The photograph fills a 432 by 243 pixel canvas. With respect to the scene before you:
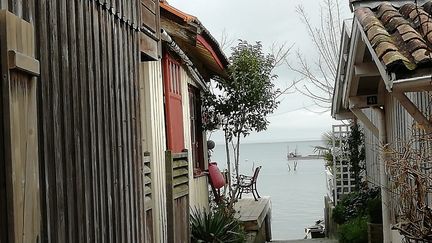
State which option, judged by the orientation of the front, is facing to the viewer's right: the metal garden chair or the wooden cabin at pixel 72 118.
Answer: the wooden cabin

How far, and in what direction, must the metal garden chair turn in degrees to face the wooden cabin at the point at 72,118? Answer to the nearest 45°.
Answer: approximately 90° to its left

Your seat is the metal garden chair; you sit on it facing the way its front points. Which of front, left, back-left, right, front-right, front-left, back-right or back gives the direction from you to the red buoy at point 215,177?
left

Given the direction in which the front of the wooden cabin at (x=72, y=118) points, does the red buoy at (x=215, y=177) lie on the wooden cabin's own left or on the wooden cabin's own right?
on the wooden cabin's own left

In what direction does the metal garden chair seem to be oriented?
to the viewer's left

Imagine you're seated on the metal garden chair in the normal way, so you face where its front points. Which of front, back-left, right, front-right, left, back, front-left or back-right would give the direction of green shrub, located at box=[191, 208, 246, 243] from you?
left

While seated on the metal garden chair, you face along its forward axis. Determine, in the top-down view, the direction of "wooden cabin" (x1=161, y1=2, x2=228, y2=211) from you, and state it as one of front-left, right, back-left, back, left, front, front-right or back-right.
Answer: left

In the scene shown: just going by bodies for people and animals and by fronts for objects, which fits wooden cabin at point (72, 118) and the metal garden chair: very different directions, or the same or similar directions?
very different directions

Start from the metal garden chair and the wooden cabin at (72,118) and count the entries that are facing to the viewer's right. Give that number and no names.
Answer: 1

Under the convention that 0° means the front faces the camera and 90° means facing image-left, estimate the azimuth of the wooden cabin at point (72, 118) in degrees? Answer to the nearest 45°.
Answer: approximately 270°
